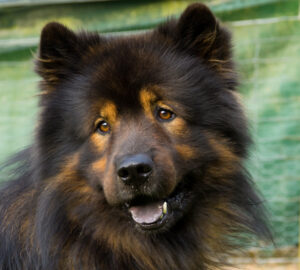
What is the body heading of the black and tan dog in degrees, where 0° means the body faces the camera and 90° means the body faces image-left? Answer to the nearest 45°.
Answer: approximately 0°
